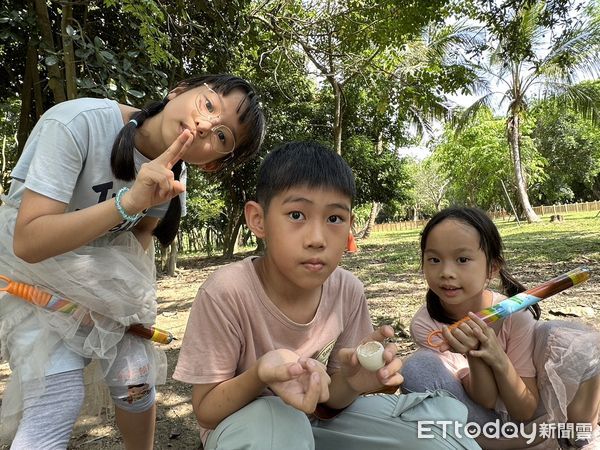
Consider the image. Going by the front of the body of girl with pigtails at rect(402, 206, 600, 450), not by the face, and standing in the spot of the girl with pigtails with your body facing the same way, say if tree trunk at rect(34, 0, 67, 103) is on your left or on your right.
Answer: on your right

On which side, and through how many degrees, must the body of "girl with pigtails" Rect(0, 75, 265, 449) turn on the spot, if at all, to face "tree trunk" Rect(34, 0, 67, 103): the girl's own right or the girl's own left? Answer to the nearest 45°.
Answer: approximately 135° to the girl's own left

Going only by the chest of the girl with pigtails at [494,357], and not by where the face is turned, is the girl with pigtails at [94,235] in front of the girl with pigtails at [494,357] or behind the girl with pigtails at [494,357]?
in front

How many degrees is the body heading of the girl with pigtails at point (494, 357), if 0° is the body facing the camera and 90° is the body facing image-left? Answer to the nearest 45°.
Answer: approximately 45°

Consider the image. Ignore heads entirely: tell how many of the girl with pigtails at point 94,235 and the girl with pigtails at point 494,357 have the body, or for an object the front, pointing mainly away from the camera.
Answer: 0

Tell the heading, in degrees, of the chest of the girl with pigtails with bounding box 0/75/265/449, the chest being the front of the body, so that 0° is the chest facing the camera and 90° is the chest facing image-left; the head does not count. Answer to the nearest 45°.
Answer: approximately 315°

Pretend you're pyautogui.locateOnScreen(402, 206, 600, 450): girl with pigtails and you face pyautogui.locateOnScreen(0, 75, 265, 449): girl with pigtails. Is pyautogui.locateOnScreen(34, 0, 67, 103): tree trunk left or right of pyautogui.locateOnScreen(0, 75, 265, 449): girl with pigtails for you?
right

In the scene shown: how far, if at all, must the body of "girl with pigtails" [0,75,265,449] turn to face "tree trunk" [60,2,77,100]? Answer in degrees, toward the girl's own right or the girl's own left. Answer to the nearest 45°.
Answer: approximately 135° to the girl's own left
